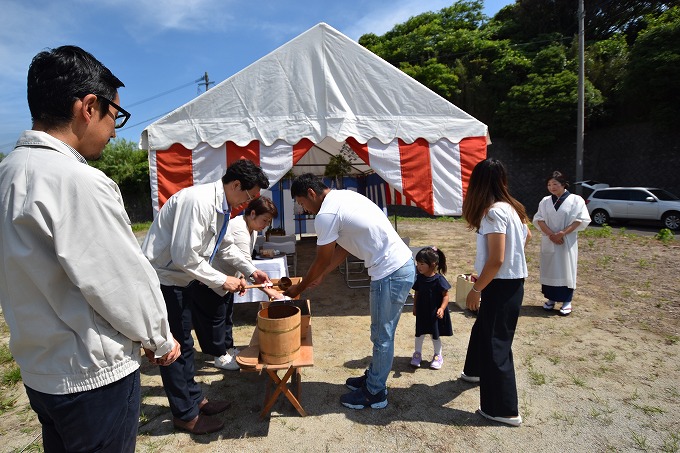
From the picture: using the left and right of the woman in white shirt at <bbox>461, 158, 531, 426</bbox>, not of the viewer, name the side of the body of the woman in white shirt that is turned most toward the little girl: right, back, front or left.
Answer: front

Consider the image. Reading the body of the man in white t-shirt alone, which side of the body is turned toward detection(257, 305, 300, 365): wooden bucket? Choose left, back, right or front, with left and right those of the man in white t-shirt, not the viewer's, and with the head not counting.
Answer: front

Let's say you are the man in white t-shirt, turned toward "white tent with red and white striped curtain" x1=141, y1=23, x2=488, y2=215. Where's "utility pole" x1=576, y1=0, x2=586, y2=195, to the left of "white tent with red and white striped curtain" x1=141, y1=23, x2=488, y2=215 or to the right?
right

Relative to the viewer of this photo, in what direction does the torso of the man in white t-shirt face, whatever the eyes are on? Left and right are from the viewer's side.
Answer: facing to the left of the viewer

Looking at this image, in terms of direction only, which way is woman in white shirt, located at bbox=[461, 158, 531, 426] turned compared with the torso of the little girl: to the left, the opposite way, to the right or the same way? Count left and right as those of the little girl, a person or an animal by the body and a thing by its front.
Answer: to the right

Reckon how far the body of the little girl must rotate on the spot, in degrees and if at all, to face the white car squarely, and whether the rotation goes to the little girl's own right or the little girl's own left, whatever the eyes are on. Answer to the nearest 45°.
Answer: approximately 180°

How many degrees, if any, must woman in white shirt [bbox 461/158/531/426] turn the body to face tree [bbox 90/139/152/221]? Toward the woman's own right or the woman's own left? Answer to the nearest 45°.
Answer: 0° — they already face it

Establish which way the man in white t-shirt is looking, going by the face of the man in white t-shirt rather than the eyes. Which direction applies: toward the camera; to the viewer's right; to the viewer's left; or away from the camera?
to the viewer's left

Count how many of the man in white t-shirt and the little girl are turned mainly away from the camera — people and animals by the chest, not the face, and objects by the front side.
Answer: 0

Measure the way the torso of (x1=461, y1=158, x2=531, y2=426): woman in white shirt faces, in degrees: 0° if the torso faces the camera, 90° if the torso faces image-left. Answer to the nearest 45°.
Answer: approximately 135°

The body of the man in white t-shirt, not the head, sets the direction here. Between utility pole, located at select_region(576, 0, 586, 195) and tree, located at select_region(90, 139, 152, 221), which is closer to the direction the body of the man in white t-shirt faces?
the tree

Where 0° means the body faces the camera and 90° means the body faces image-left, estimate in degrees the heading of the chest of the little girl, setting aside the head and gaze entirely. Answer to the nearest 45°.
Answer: approximately 45°

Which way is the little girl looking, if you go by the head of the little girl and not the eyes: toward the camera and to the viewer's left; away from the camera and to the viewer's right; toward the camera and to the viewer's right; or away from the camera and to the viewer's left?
toward the camera and to the viewer's left

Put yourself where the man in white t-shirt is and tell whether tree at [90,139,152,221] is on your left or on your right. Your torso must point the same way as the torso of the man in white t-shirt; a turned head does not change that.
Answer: on your right
